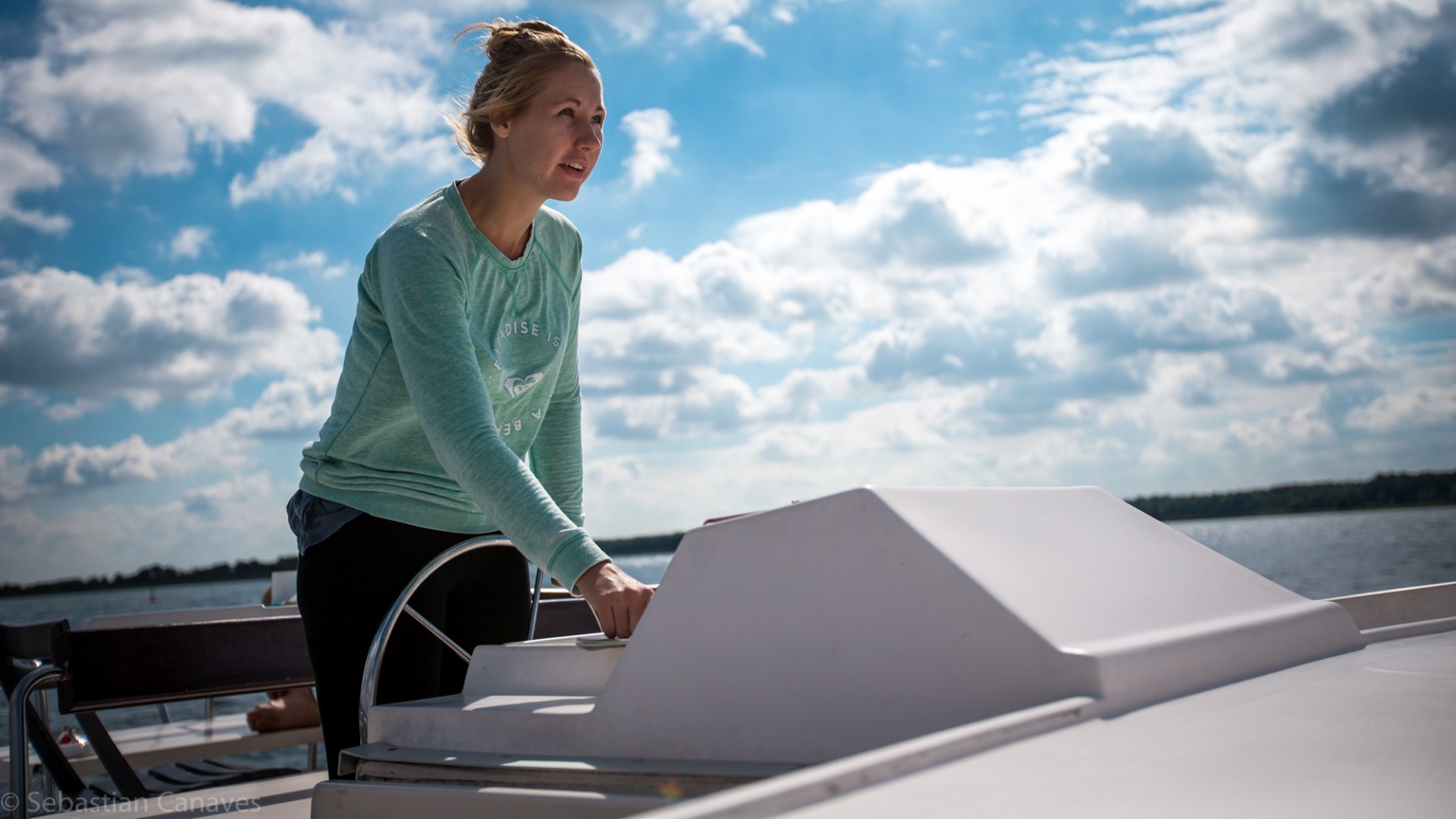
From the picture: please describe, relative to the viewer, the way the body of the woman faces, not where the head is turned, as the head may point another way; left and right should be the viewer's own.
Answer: facing the viewer and to the right of the viewer
